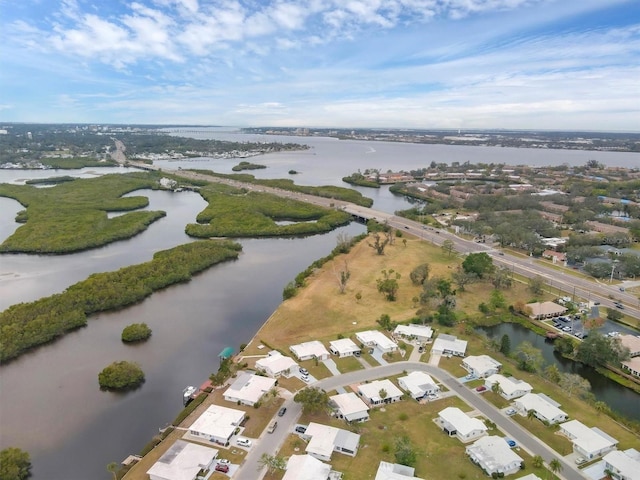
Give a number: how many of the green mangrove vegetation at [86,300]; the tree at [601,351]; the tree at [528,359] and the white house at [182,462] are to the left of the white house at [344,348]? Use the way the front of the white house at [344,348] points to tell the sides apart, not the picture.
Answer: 2

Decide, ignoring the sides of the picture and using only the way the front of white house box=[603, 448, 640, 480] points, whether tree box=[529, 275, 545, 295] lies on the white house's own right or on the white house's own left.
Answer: on the white house's own right

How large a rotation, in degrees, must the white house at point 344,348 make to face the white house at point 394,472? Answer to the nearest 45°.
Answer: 0° — it already faces it

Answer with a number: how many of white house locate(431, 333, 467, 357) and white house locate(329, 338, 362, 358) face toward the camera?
2

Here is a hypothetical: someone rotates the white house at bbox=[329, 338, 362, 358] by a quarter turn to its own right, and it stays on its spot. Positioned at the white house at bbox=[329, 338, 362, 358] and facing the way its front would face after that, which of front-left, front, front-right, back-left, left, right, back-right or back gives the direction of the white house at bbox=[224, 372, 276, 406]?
front-left

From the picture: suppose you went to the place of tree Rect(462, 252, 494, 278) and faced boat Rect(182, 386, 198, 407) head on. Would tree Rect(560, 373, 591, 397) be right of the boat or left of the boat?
left

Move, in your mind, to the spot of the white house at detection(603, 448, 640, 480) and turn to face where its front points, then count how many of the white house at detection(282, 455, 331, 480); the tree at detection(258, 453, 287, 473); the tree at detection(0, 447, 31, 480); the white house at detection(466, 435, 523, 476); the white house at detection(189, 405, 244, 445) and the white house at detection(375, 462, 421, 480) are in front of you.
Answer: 6

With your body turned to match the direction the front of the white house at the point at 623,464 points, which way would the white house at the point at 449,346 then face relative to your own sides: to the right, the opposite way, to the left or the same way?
to the left

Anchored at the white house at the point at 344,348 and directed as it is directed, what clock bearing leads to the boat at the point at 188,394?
The boat is roughly at 2 o'clock from the white house.

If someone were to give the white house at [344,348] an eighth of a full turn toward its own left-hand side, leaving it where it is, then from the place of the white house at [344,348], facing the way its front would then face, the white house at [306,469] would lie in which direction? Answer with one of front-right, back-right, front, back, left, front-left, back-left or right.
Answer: front-right

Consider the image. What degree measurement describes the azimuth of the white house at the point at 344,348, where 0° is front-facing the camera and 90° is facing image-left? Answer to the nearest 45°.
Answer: approximately 0°

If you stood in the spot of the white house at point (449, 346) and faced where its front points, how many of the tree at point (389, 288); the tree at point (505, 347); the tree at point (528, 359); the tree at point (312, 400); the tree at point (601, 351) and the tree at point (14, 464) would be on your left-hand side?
3

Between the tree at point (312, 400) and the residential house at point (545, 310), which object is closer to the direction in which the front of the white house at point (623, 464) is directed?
the tree

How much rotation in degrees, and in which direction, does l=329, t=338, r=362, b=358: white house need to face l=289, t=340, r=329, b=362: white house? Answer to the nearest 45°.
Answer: approximately 90° to its right

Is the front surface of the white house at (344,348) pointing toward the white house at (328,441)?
yes

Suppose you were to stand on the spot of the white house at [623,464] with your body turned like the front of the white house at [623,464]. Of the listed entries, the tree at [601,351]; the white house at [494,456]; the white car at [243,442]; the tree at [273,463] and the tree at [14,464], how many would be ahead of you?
4

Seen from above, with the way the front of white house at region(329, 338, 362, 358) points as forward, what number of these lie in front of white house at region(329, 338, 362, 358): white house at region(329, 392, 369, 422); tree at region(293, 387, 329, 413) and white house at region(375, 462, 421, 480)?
3

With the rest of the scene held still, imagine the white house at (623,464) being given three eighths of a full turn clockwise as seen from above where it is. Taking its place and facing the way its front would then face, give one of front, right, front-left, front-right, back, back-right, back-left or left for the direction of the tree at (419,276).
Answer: front-left

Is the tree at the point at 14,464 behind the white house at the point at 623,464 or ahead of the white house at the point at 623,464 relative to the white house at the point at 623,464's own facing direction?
ahead
